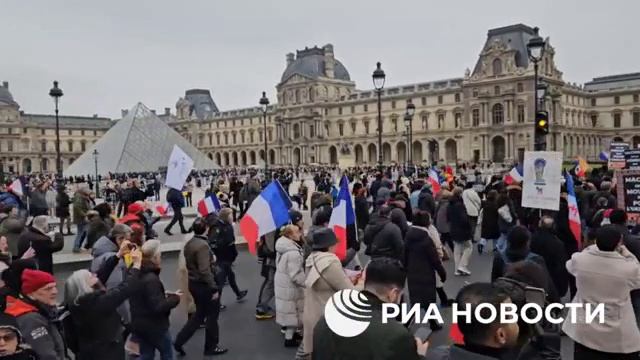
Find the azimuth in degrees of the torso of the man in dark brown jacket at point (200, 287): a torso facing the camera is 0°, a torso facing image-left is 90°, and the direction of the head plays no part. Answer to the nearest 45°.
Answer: approximately 225°

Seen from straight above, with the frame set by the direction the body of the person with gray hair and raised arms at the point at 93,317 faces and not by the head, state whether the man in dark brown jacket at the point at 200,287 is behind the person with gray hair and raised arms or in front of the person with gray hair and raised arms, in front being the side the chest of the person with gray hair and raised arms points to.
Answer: in front

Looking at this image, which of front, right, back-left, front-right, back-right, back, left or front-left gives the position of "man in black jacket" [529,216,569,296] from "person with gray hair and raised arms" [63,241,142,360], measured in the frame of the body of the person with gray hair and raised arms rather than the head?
front-right

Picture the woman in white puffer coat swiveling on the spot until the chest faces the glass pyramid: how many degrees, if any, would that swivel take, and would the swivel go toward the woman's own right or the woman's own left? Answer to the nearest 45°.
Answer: approximately 90° to the woman's own left

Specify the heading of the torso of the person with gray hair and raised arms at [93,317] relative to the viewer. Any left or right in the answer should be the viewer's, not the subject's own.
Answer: facing away from the viewer and to the right of the viewer

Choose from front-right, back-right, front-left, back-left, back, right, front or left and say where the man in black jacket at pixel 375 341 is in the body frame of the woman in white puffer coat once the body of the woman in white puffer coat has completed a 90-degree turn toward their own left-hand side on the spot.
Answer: back

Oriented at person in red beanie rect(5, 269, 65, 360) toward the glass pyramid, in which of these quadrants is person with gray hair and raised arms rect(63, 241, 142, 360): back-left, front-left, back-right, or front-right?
front-right
